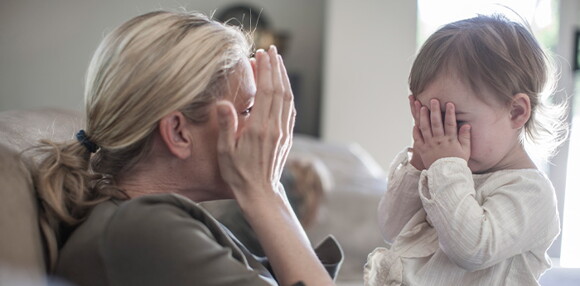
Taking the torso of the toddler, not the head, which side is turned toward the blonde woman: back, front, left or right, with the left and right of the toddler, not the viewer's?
front

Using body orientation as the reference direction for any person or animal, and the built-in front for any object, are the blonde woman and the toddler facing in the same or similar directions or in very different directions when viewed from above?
very different directions

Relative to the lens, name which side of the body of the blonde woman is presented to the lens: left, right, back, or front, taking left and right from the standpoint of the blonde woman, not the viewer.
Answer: right

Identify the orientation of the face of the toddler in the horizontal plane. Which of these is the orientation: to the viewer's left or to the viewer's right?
to the viewer's left

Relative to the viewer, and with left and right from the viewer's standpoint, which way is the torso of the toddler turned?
facing the viewer and to the left of the viewer

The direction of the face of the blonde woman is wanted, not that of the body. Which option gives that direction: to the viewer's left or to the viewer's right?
to the viewer's right

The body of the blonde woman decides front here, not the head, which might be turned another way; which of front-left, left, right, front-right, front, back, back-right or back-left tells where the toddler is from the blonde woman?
front
